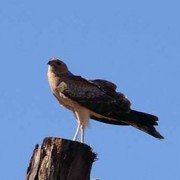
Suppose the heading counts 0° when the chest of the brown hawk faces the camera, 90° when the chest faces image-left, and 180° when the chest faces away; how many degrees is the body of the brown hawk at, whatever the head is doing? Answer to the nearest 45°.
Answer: approximately 90°
